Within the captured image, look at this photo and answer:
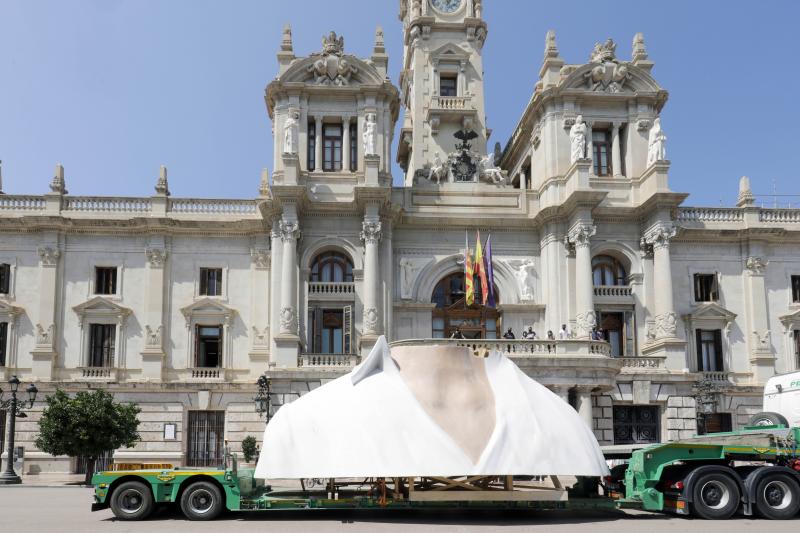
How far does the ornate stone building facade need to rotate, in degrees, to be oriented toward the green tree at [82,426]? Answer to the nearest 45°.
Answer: approximately 45° to its right

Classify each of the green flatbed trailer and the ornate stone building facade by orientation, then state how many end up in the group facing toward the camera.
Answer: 1

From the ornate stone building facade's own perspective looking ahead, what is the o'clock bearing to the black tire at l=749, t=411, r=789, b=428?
The black tire is roughly at 11 o'clock from the ornate stone building facade.

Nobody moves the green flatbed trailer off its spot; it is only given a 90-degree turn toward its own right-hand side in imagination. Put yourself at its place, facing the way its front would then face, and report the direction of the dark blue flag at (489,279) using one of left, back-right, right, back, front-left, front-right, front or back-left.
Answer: back

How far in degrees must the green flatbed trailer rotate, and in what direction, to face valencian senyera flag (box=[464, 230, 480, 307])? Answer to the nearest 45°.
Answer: approximately 90° to its left

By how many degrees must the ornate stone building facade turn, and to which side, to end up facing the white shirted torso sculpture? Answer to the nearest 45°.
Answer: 0° — it already faces it

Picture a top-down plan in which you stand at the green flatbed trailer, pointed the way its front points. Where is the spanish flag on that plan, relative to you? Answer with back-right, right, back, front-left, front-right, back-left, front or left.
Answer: left

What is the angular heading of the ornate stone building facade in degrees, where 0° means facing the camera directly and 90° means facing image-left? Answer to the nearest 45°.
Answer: approximately 0°

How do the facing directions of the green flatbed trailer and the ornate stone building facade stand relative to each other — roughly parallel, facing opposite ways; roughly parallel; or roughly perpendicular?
roughly perpendicular

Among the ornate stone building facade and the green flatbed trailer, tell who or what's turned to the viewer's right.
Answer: the green flatbed trailer

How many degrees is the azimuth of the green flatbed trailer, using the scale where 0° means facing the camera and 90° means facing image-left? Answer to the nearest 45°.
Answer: approximately 270°
